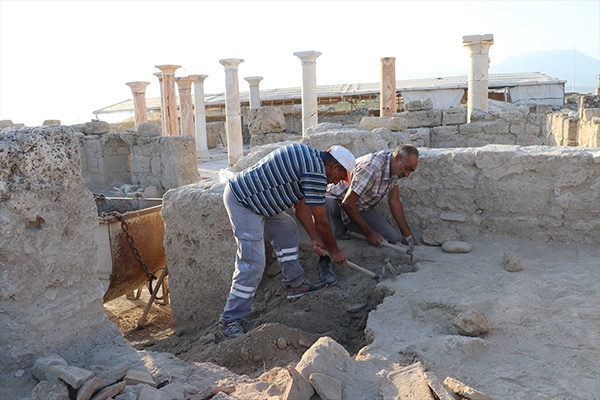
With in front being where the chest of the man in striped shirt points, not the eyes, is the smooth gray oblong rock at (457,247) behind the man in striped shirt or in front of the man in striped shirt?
in front

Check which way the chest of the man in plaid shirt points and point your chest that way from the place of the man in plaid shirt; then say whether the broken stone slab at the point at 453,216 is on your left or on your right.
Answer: on your left

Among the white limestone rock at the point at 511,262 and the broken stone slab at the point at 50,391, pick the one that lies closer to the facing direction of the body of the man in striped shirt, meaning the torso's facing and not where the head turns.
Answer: the white limestone rock

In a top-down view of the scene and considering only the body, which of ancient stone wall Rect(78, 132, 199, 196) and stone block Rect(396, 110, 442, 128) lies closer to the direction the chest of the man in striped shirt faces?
the stone block

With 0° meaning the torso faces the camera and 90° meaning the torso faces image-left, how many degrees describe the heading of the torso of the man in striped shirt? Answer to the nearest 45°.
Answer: approximately 270°

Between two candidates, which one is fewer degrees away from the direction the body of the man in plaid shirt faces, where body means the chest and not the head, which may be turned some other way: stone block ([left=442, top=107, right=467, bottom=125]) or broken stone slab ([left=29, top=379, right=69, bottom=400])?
the broken stone slab
